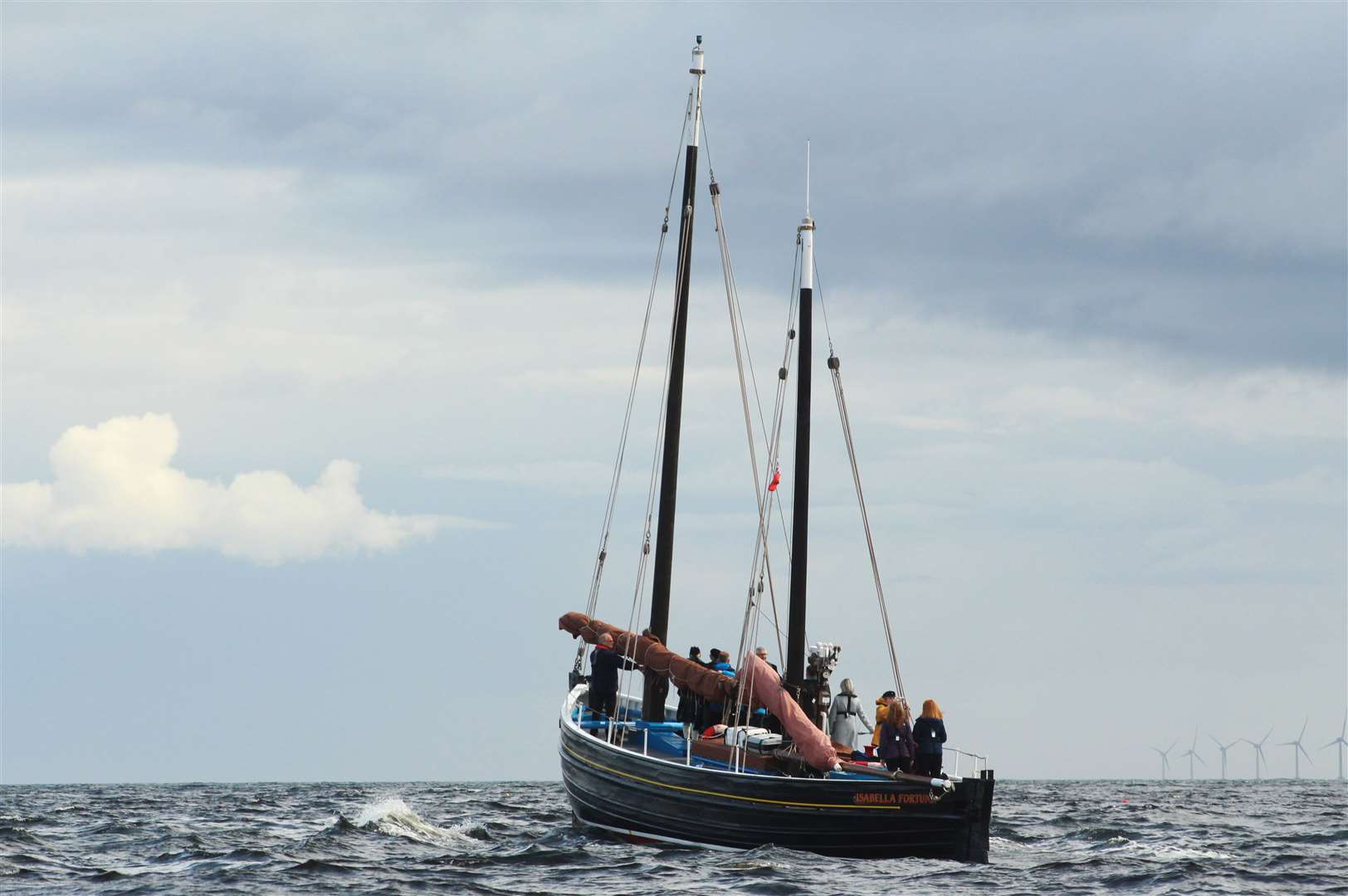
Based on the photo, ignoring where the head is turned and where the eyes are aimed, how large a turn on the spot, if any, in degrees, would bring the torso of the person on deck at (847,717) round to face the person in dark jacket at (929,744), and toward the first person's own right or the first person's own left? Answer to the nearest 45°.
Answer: approximately 135° to the first person's own right

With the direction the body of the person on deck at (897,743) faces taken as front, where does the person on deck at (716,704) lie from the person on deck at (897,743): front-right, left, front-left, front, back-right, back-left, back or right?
front-left

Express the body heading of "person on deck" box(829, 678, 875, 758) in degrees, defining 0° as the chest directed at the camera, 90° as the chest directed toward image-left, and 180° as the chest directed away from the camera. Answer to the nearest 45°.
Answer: approximately 180°

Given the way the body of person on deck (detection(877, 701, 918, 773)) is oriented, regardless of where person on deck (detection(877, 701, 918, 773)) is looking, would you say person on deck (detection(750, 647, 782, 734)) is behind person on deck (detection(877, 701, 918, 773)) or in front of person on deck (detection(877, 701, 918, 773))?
in front

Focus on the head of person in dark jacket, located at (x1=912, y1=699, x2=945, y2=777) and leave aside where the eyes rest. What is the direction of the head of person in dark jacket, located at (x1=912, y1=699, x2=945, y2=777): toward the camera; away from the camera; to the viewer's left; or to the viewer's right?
away from the camera

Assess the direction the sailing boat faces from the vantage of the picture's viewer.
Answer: facing away from the viewer and to the left of the viewer

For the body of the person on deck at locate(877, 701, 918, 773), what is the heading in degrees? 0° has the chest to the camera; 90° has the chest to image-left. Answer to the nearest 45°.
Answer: approximately 180°

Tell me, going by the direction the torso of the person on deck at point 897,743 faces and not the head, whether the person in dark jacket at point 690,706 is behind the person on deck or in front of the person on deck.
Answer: in front

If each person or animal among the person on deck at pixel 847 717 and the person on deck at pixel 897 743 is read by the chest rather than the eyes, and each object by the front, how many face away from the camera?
2

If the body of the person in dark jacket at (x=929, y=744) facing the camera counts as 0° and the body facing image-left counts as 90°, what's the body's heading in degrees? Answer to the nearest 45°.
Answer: approximately 180°

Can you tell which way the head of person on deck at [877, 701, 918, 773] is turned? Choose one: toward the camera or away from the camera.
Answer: away from the camera
